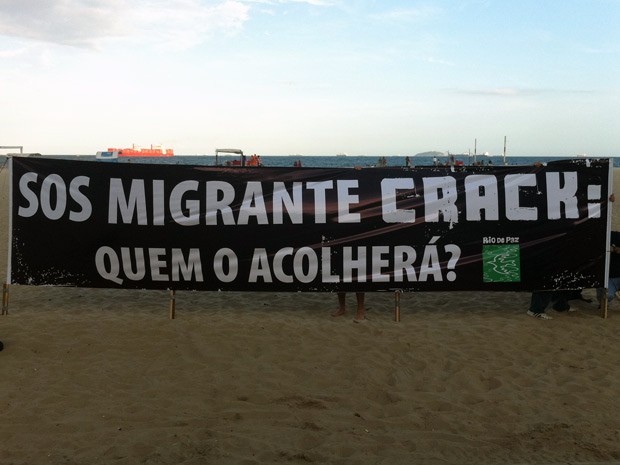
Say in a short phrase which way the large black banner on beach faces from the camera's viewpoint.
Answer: facing the viewer

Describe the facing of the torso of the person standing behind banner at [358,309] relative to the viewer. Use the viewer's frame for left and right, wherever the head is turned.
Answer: facing the viewer and to the left of the viewer

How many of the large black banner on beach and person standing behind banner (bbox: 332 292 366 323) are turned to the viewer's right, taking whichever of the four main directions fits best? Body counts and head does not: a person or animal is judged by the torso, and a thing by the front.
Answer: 0

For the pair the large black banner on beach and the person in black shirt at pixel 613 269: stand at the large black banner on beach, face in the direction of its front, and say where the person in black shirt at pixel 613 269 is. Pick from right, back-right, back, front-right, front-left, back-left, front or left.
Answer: left

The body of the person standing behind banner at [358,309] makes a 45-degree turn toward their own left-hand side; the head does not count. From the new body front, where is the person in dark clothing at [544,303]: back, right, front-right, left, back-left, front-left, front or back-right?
left

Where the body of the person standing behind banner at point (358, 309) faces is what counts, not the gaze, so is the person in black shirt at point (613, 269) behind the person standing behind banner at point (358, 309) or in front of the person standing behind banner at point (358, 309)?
behind
